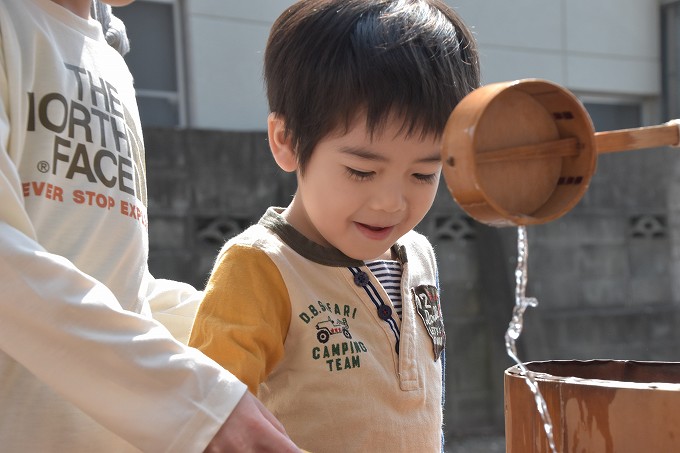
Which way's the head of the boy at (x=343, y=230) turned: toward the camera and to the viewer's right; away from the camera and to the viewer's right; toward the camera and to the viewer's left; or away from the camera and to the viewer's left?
toward the camera and to the viewer's right

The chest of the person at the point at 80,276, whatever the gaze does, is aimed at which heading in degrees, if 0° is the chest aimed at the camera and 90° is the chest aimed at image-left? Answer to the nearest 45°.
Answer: approximately 315°

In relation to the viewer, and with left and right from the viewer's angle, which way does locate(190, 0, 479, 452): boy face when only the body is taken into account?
facing the viewer and to the right of the viewer

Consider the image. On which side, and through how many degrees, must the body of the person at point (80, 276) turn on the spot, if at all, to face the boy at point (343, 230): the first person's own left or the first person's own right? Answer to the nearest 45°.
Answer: approximately 45° to the first person's own left

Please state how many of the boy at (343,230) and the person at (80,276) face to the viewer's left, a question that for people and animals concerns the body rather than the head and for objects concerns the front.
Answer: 0

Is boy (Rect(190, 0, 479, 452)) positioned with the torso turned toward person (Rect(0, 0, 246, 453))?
no

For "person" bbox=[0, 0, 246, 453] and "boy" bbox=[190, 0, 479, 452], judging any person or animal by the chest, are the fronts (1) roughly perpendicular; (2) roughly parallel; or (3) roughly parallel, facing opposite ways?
roughly parallel
